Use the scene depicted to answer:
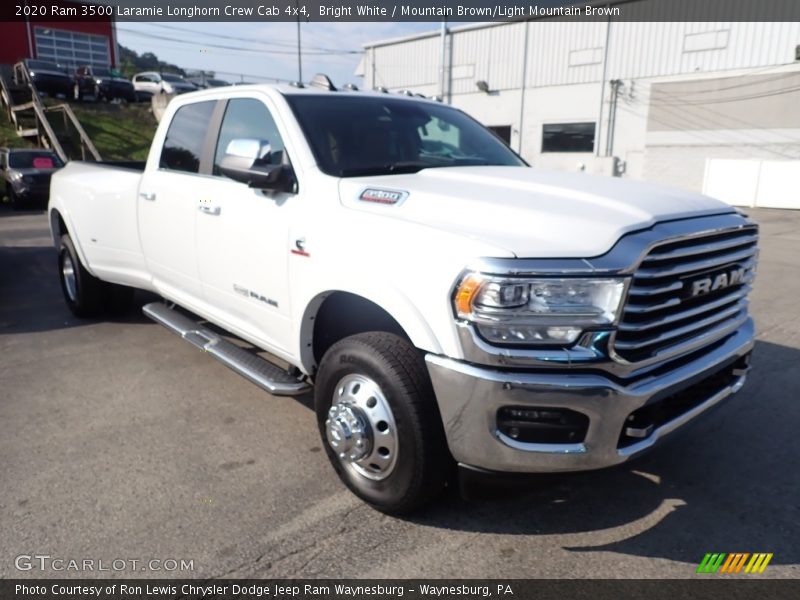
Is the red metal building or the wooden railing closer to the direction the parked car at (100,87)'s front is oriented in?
the wooden railing

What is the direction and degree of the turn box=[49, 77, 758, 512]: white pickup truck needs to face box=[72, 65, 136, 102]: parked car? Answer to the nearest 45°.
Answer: approximately 180°

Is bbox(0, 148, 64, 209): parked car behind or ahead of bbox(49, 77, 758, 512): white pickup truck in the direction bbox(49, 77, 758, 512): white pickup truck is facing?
behind

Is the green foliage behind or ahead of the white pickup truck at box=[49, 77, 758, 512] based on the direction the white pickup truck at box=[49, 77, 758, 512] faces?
behind

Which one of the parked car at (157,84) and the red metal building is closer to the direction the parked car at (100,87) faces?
the parked car

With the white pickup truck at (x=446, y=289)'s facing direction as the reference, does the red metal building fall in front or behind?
behind

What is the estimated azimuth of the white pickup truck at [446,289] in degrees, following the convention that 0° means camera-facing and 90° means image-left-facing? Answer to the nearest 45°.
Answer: approximately 315°
